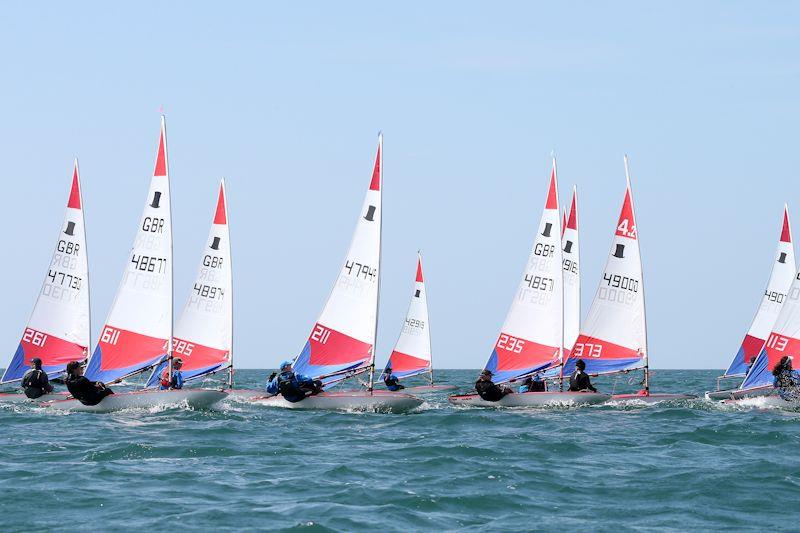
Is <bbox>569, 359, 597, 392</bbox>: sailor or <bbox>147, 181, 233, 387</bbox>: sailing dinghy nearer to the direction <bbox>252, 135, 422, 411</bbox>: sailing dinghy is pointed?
the sailor

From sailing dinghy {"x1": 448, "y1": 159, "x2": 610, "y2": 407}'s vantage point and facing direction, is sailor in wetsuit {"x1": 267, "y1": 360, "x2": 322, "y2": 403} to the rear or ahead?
to the rear

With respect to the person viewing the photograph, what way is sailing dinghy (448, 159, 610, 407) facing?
facing to the right of the viewer

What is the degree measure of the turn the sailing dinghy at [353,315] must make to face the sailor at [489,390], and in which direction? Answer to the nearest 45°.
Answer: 0° — it already faces them

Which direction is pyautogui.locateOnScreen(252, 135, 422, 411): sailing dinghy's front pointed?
to the viewer's right

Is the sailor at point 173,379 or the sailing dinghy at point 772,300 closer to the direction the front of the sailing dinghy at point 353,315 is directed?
the sailing dinghy

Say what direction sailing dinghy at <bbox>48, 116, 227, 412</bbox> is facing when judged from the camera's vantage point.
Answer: facing to the right of the viewer

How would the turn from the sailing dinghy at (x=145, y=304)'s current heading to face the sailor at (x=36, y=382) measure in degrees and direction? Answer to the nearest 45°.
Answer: approximately 135° to its left

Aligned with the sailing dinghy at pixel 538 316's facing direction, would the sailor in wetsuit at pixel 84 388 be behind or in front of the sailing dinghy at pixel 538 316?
behind

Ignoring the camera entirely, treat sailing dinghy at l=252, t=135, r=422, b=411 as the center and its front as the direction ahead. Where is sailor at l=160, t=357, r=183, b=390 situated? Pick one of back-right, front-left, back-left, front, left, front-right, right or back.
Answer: back

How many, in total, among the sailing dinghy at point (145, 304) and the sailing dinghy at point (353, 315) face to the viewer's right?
2

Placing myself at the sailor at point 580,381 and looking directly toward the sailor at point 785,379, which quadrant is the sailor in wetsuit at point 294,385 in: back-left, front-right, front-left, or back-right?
back-right

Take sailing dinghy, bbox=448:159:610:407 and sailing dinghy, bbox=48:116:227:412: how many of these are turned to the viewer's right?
2

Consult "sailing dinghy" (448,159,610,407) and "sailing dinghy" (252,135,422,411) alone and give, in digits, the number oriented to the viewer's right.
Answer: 2
